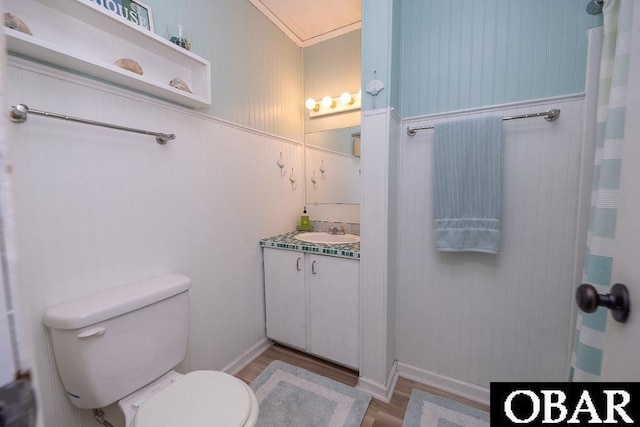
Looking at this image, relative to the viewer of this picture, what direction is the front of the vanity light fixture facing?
facing the viewer and to the left of the viewer

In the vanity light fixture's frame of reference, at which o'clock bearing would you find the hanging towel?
The hanging towel is roughly at 9 o'clock from the vanity light fixture.

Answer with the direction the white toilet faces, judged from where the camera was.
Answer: facing the viewer and to the right of the viewer

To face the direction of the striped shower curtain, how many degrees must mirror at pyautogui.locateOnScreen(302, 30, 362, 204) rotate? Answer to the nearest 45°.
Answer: approximately 90° to its left

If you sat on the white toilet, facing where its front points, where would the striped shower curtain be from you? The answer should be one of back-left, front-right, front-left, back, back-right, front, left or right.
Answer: front

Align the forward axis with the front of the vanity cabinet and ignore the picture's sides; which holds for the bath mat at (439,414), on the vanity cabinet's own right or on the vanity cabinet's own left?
on the vanity cabinet's own left

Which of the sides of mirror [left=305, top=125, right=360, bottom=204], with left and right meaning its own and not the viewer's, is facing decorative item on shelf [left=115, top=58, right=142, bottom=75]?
front

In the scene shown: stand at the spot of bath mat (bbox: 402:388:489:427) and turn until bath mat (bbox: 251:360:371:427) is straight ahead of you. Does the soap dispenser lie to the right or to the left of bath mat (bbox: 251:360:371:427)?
right
